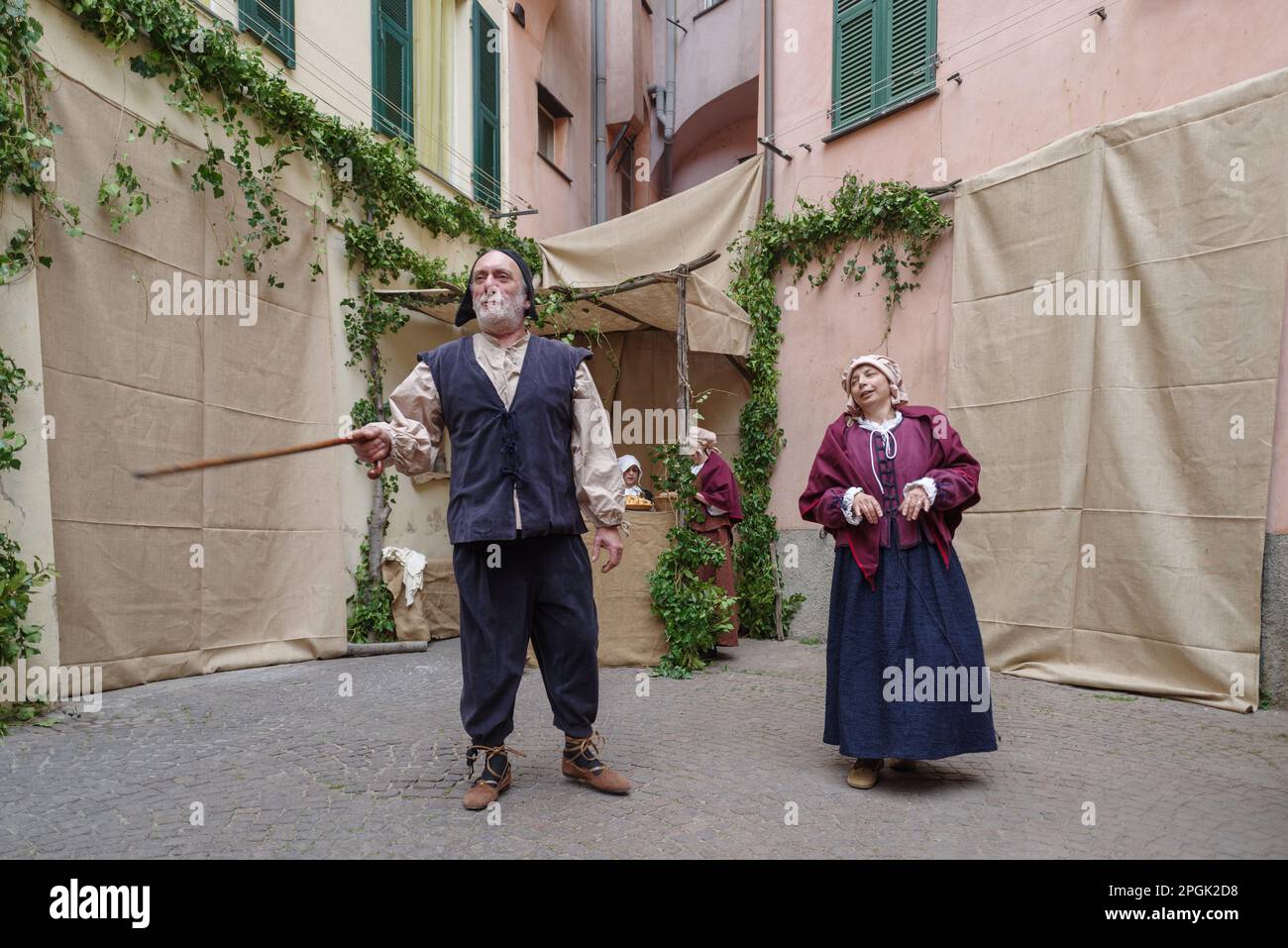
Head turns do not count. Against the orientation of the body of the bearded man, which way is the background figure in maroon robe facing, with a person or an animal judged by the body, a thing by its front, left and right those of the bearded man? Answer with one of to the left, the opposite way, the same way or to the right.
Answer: to the right

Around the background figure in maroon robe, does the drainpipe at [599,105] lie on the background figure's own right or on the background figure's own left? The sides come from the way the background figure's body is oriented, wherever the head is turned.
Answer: on the background figure's own right

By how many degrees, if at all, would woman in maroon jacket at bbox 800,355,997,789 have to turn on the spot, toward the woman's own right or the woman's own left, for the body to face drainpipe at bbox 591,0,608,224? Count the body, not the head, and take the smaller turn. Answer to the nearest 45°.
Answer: approximately 135° to the woman's own right

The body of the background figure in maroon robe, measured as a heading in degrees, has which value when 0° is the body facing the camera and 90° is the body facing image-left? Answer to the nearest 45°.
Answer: approximately 90°

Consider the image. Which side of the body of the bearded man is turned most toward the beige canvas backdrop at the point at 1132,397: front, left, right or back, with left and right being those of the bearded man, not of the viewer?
left

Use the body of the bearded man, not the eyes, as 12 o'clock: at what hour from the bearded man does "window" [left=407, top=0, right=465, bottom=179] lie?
The window is roughly at 6 o'clock from the bearded man.

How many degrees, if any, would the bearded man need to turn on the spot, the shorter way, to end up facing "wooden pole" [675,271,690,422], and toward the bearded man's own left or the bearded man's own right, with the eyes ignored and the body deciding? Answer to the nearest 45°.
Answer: approximately 135° to the bearded man's own left

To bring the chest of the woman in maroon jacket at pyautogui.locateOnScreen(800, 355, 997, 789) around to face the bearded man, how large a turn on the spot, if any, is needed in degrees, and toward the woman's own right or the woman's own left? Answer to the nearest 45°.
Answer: approximately 45° to the woman's own right

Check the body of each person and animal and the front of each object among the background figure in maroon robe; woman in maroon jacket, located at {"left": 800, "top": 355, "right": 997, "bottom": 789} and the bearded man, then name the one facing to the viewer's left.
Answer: the background figure in maroon robe
